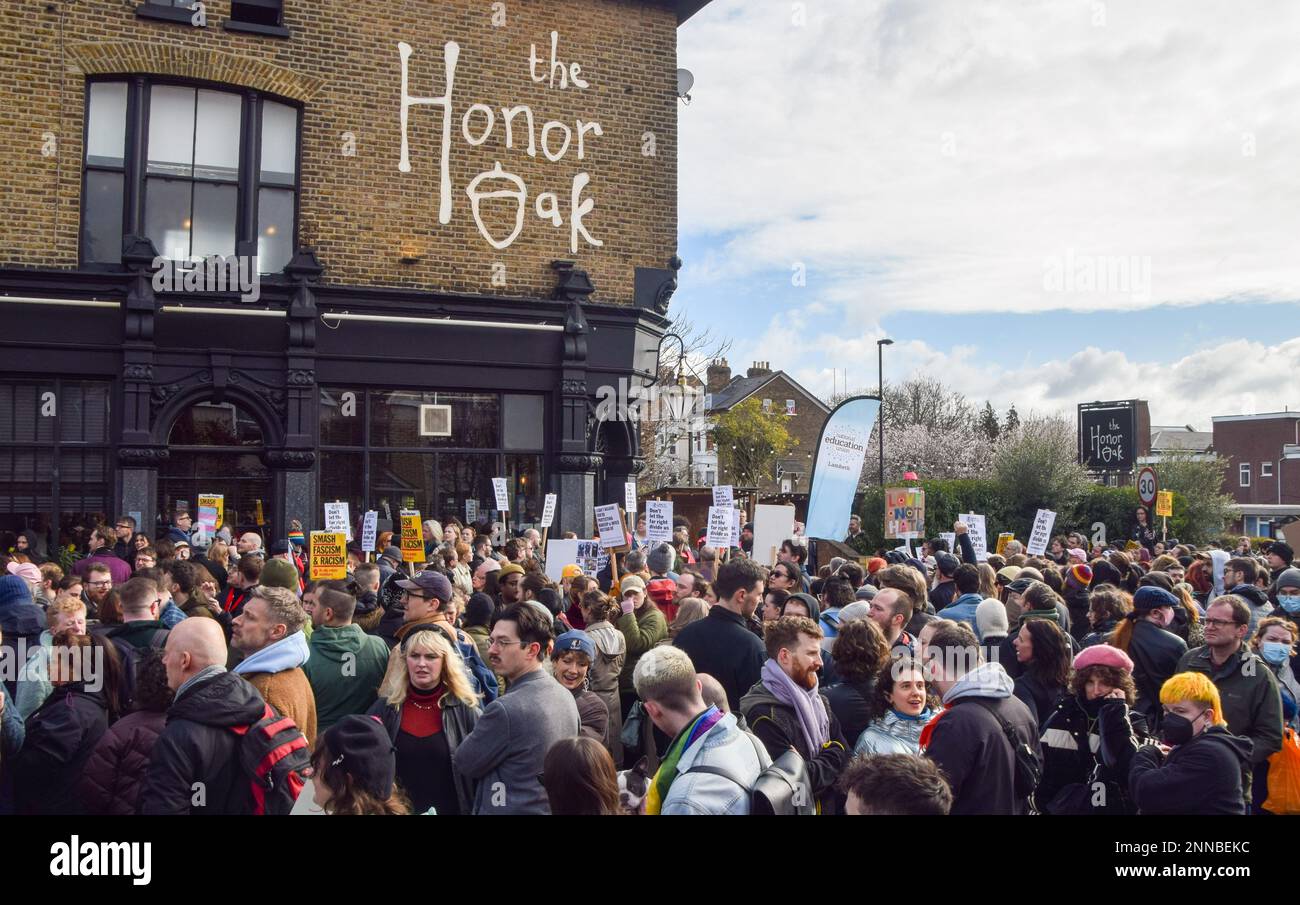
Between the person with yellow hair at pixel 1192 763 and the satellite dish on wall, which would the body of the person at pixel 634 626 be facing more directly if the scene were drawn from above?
the person with yellow hair

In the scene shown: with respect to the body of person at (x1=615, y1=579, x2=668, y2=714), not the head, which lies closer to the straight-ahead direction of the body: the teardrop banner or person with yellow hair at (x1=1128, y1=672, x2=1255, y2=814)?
the person with yellow hair

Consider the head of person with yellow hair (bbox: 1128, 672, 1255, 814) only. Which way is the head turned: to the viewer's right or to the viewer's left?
to the viewer's left

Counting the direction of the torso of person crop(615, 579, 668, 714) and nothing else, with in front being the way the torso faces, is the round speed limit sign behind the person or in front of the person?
behind

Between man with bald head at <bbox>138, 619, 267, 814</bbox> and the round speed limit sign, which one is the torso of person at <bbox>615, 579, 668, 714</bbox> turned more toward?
the man with bald head

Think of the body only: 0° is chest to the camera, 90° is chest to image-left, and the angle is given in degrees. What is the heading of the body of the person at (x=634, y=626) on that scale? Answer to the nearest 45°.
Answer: approximately 45°

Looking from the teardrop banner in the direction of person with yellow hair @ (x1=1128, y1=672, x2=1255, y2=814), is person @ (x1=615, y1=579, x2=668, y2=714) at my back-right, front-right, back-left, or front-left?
front-right

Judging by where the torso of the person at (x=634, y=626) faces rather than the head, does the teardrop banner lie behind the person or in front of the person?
behind

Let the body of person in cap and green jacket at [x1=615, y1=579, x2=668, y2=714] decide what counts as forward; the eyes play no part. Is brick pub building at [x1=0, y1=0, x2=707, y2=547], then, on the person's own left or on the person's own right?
on the person's own right

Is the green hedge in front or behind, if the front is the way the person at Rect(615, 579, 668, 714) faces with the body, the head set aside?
behind
